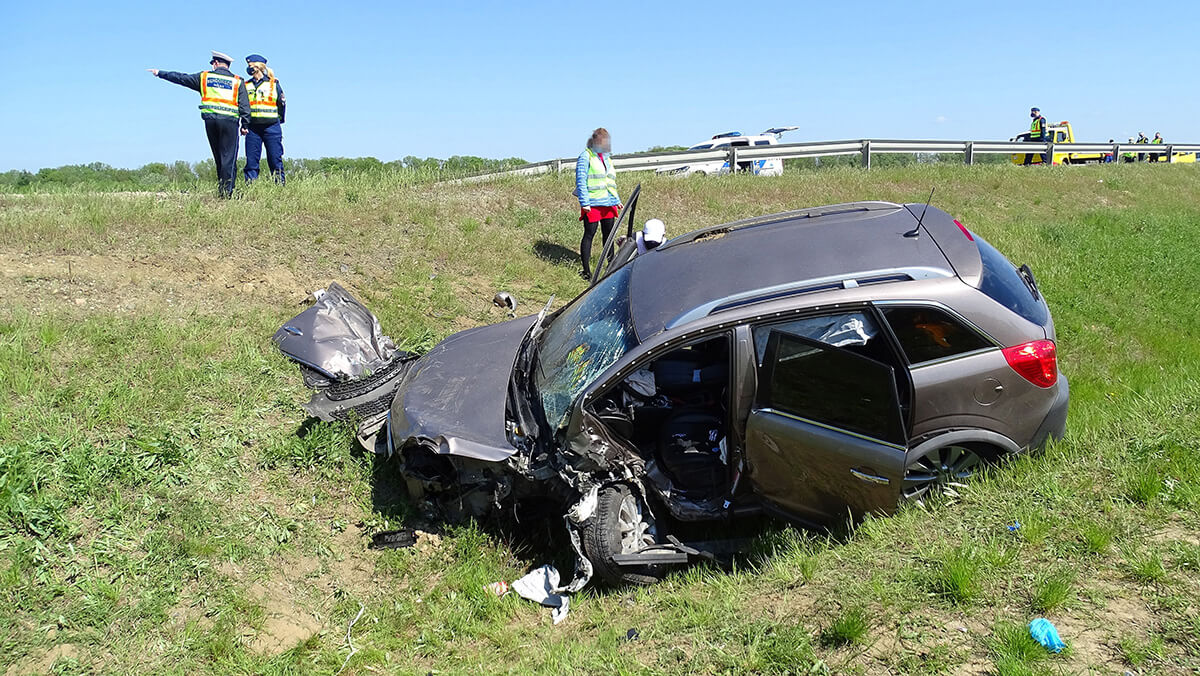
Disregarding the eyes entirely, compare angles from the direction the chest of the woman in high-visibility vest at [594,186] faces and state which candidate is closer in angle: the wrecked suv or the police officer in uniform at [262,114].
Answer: the wrecked suv

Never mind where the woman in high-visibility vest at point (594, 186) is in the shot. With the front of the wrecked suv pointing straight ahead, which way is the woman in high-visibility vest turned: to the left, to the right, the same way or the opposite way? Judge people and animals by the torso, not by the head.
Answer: to the left

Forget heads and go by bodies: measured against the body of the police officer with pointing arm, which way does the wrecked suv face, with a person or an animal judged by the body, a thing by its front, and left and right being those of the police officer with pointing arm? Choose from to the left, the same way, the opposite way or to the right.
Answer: to the left

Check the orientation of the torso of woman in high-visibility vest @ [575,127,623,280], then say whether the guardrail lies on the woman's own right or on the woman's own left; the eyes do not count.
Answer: on the woman's own left

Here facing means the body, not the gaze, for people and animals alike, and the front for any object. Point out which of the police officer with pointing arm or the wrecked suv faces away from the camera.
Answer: the police officer with pointing arm

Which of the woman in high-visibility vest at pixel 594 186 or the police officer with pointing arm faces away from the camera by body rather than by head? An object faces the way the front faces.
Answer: the police officer with pointing arm

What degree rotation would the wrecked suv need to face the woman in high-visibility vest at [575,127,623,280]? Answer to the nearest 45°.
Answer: approximately 135° to its right

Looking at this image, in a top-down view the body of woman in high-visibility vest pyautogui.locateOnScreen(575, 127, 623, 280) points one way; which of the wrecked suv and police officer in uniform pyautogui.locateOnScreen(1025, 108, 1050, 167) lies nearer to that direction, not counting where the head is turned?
the wrecked suv

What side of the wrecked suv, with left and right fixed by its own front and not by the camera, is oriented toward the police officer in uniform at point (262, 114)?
right

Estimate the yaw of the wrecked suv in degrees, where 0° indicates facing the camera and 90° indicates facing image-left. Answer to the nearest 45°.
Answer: approximately 45°

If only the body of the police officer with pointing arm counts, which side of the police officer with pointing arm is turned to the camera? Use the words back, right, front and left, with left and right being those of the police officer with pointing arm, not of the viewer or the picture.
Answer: back

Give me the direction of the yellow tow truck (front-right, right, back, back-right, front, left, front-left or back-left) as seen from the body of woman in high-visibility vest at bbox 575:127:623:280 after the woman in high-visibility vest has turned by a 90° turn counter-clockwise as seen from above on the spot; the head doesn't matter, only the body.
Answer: front

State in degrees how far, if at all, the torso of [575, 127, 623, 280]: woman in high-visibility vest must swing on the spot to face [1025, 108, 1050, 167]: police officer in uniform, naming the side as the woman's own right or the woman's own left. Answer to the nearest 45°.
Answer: approximately 90° to the woman's own left
